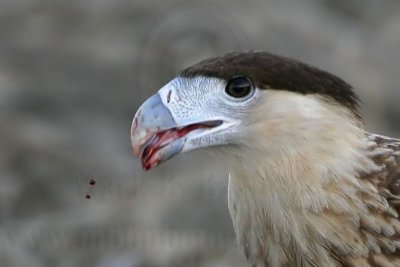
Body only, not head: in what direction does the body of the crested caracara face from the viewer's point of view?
to the viewer's left
